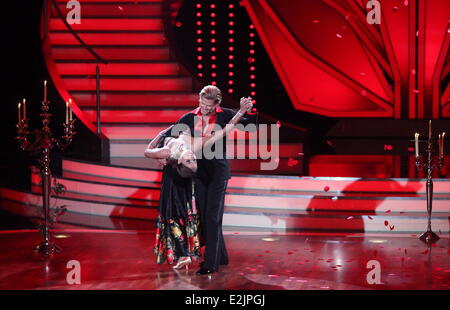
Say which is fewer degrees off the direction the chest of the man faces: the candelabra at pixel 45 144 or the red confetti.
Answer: the candelabra

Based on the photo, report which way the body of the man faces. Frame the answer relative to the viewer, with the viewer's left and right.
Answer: facing the viewer and to the left of the viewer

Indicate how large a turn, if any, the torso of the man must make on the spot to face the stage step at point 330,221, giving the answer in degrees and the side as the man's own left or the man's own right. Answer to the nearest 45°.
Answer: approximately 180°

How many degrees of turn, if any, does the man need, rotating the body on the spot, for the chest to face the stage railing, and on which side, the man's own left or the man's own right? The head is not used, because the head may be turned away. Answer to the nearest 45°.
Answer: approximately 135° to the man's own right

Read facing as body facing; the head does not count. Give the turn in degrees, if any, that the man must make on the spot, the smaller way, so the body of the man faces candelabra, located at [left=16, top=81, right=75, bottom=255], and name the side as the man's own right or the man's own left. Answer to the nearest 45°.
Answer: approximately 90° to the man's own right

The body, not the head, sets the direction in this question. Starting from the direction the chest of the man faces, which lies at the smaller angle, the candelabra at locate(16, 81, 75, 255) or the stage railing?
the candelabra

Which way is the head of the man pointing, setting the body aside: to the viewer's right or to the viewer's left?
to the viewer's left
